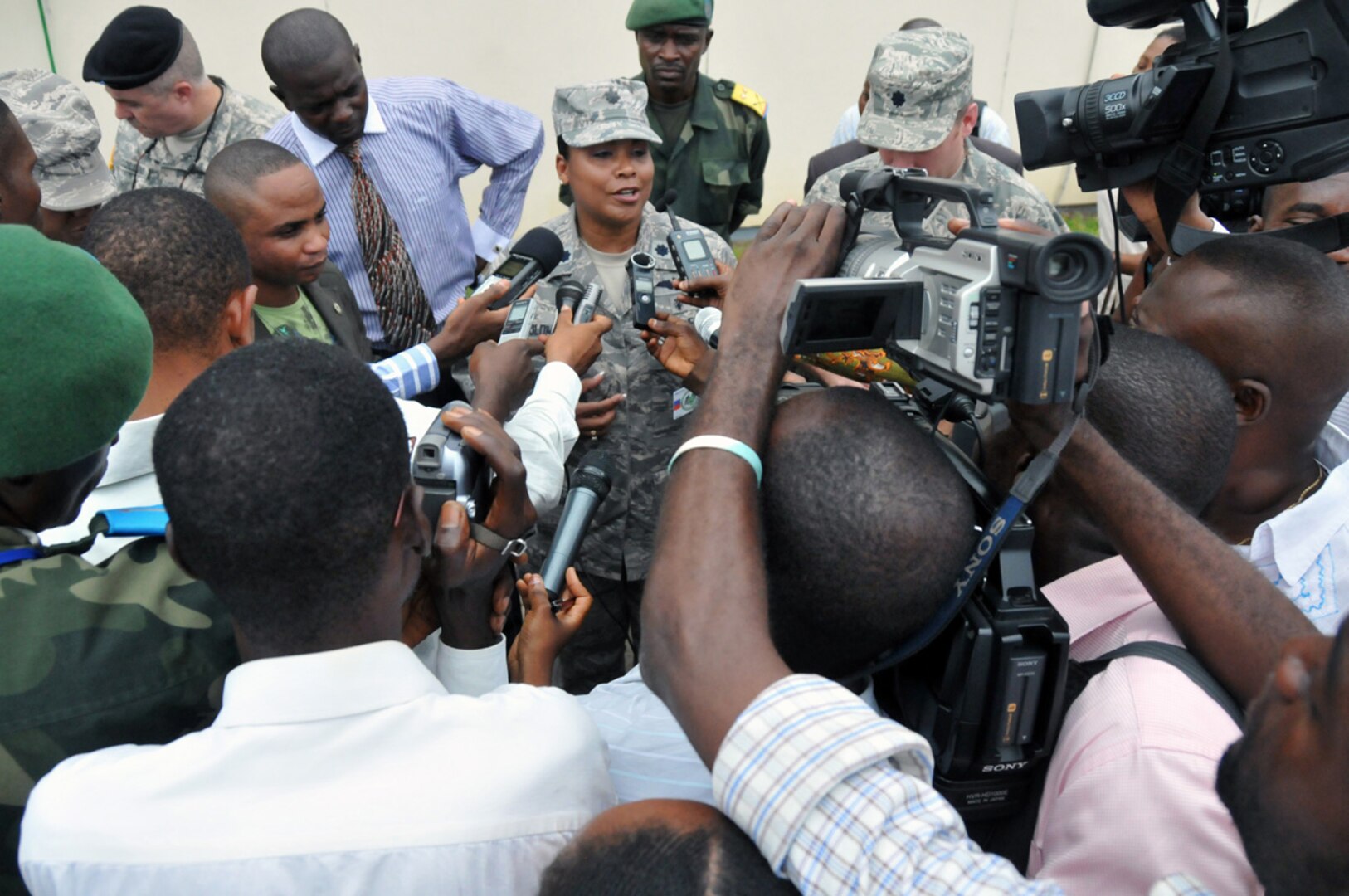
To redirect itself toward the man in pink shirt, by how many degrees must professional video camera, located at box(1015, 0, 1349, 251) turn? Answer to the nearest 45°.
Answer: approximately 90° to its left

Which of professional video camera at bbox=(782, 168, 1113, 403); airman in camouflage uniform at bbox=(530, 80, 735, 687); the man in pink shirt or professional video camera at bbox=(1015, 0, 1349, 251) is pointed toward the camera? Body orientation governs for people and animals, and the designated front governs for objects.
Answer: the airman in camouflage uniform

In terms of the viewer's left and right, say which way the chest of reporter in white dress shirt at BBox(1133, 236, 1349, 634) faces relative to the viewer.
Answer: facing to the left of the viewer

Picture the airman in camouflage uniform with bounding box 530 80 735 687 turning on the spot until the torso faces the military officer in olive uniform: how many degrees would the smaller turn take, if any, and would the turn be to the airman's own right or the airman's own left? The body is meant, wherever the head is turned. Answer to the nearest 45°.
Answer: approximately 180°

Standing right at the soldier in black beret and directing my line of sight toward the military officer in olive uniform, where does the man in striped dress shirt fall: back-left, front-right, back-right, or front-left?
front-right

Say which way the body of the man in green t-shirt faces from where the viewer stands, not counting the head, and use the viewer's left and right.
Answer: facing the viewer and to the right of the viewer

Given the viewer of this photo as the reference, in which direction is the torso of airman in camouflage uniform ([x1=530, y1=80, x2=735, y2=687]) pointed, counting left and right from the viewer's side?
facing the viewer

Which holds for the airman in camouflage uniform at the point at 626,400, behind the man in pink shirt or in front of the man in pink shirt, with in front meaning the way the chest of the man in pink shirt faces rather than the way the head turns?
in front

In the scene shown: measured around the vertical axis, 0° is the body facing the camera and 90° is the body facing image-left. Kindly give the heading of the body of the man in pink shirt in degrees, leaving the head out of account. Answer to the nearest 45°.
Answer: approximately 135°

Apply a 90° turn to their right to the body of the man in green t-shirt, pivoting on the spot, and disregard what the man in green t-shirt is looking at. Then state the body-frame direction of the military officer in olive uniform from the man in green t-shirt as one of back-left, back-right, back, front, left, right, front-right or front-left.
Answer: back

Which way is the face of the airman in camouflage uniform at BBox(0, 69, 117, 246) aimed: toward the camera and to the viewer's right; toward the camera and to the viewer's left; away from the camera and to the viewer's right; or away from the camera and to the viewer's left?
toward the camera and to the viewer's right

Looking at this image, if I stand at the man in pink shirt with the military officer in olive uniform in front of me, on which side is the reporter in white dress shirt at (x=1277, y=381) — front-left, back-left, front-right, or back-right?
front-right

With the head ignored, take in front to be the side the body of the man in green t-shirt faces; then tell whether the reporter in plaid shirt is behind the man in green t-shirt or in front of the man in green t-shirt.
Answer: in front

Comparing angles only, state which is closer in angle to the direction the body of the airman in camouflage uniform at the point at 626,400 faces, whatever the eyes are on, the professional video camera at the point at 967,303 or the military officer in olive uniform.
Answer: the professional video camera

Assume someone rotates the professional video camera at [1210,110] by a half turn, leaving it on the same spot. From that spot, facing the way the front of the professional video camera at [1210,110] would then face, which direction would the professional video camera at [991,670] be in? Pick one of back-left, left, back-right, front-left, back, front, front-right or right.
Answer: right

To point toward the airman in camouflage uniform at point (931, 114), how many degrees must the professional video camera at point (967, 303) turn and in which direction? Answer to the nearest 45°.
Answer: approximately 45° to its right
